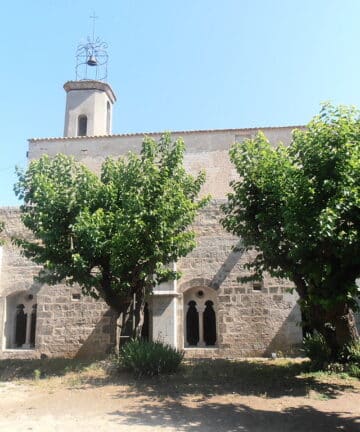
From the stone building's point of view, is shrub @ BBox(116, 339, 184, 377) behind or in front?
in front

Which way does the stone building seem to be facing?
toward the camera

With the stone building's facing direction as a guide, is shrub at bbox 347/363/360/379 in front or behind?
in front
